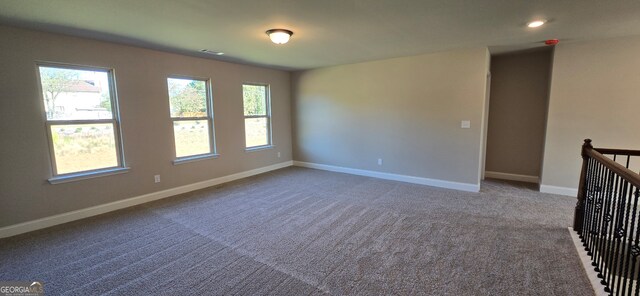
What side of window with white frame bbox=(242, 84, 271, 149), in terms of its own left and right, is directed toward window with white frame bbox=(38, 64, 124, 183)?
right

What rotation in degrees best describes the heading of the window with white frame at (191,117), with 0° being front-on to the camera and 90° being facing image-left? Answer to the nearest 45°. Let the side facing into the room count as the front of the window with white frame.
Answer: approximately 315°

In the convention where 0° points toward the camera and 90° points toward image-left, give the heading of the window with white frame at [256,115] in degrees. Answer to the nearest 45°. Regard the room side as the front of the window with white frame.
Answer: approximately 315°

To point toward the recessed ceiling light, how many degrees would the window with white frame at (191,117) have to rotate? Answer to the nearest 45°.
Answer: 0° — it already faces it

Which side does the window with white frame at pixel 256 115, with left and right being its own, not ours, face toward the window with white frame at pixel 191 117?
right

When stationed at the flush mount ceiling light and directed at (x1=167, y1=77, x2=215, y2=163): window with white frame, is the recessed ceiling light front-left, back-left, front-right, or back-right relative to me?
back-right

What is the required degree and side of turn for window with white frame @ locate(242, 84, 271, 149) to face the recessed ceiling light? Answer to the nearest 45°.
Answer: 0° — it already faces it
